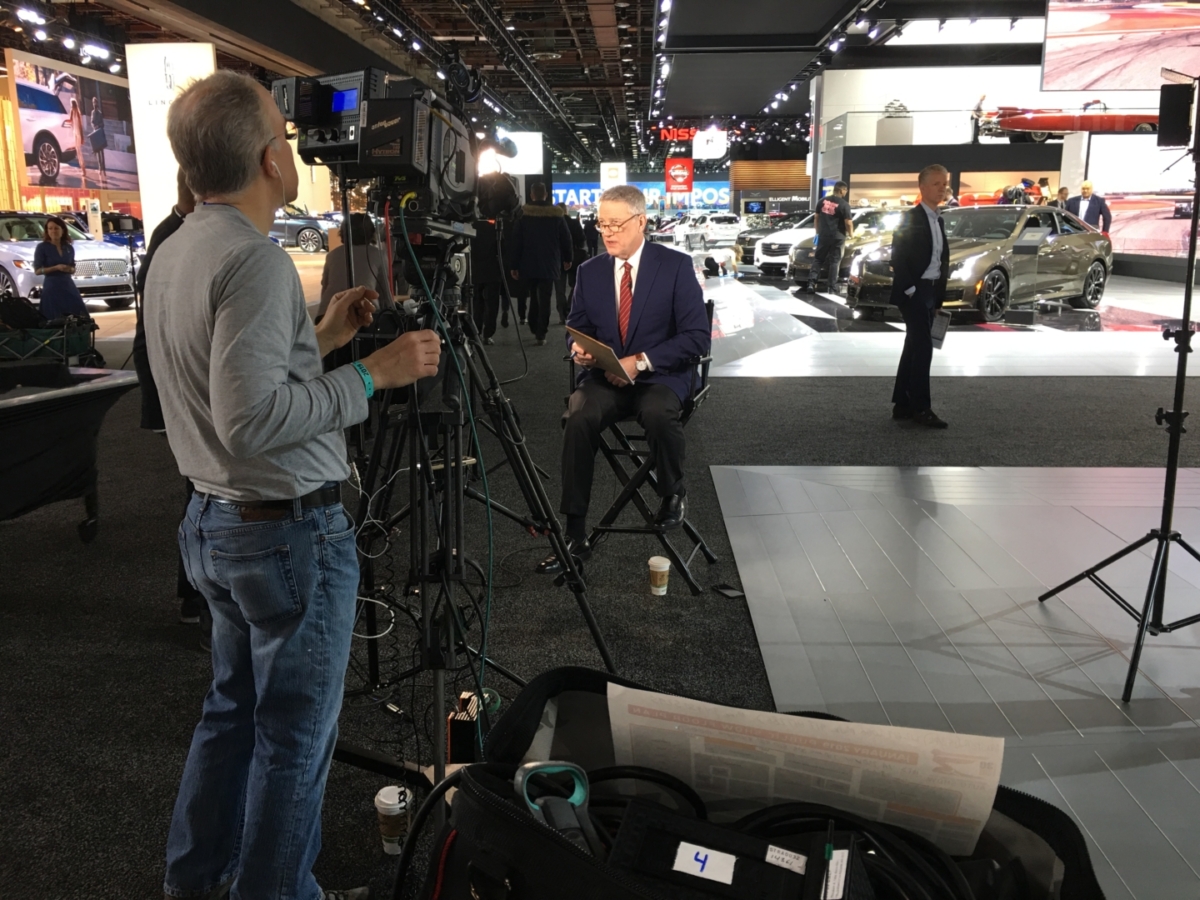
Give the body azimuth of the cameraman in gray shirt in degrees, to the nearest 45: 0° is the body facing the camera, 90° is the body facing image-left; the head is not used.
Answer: approximately 225°

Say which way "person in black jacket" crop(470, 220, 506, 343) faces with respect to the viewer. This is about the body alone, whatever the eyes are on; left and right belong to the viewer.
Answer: facing away from the viewer

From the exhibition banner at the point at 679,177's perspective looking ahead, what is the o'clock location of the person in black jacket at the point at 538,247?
The person in black jacket is roughly at 12 o'clock from the exhibition banner.

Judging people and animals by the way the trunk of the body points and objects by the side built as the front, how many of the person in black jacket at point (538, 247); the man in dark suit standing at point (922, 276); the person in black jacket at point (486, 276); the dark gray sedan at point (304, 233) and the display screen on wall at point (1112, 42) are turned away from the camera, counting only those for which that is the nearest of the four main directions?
2

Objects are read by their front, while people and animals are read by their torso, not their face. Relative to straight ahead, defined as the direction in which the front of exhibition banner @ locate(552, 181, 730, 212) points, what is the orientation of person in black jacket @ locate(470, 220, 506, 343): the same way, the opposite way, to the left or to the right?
the opposite way

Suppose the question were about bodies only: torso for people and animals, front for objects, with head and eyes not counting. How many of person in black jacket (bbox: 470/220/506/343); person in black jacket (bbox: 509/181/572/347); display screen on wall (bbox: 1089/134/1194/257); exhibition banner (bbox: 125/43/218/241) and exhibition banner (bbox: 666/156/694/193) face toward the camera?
3

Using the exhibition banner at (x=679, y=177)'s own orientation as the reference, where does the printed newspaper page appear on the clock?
The printed newspaper page is roughly at 12 o'clock from the exhibition banner.

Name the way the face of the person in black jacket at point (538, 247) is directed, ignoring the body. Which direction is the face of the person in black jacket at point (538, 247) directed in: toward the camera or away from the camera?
away from the camera

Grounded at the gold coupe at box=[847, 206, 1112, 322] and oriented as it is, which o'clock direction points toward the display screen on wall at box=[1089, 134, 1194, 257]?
The display screen on wall is roughly at 5 o'clock from the gold coupe.

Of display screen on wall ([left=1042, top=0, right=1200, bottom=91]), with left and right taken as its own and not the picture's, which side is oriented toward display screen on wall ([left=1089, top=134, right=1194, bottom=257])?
back

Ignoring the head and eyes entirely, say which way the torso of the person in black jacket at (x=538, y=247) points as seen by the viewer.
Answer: away from the camera
